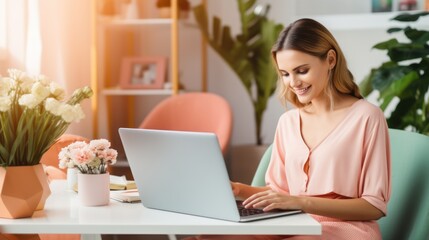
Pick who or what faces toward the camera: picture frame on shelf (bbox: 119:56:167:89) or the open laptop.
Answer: the picture frame on shelf

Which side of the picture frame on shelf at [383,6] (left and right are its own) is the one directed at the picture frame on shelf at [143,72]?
right

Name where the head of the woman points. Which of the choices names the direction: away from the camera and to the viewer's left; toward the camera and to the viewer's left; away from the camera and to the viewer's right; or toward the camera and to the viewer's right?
toward the camera and to the viewer's left

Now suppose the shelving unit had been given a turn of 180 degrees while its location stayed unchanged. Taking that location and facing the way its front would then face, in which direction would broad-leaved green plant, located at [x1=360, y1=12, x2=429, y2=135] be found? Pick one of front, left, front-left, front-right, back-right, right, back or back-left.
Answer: back-right

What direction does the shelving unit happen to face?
toward the camera

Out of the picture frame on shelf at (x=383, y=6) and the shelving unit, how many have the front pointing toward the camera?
2

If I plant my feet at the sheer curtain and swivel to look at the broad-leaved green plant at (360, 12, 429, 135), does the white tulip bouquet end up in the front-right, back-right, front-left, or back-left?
front-right

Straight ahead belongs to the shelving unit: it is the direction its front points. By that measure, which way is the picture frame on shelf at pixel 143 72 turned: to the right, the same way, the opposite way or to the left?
the same way

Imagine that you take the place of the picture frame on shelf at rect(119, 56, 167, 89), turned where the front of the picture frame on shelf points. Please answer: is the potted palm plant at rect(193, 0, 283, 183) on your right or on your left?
on your left

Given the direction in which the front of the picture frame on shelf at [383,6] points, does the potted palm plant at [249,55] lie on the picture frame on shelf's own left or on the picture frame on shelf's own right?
on the picture frame on shelf's own right

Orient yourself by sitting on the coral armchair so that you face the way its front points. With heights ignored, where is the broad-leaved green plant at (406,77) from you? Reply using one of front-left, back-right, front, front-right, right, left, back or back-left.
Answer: left

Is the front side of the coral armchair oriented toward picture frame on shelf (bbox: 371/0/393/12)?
no

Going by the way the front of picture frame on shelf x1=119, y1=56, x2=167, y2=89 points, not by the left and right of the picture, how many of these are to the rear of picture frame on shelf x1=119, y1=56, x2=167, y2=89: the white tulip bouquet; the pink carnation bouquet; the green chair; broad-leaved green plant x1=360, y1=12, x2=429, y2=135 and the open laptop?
0

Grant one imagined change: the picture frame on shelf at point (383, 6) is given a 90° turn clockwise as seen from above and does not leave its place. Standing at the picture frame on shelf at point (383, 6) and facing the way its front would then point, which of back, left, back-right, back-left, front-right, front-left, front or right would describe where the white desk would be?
left

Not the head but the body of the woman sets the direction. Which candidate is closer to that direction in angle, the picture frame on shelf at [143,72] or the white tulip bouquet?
the white tulip bouquet

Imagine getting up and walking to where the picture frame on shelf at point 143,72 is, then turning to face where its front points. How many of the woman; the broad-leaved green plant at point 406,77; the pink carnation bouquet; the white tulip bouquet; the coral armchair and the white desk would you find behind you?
0

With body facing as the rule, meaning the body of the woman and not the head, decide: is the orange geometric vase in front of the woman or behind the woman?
in front

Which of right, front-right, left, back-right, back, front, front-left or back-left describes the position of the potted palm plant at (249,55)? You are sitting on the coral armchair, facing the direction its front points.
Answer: back

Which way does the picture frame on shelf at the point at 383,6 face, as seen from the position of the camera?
facing the viewer

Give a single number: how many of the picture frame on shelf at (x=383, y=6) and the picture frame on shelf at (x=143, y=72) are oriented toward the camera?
2

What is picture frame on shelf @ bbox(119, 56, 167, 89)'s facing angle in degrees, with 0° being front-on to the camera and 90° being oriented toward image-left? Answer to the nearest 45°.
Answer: approximately 0°

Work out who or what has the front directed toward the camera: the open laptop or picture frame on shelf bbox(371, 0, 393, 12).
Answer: the picture frame on shelf
